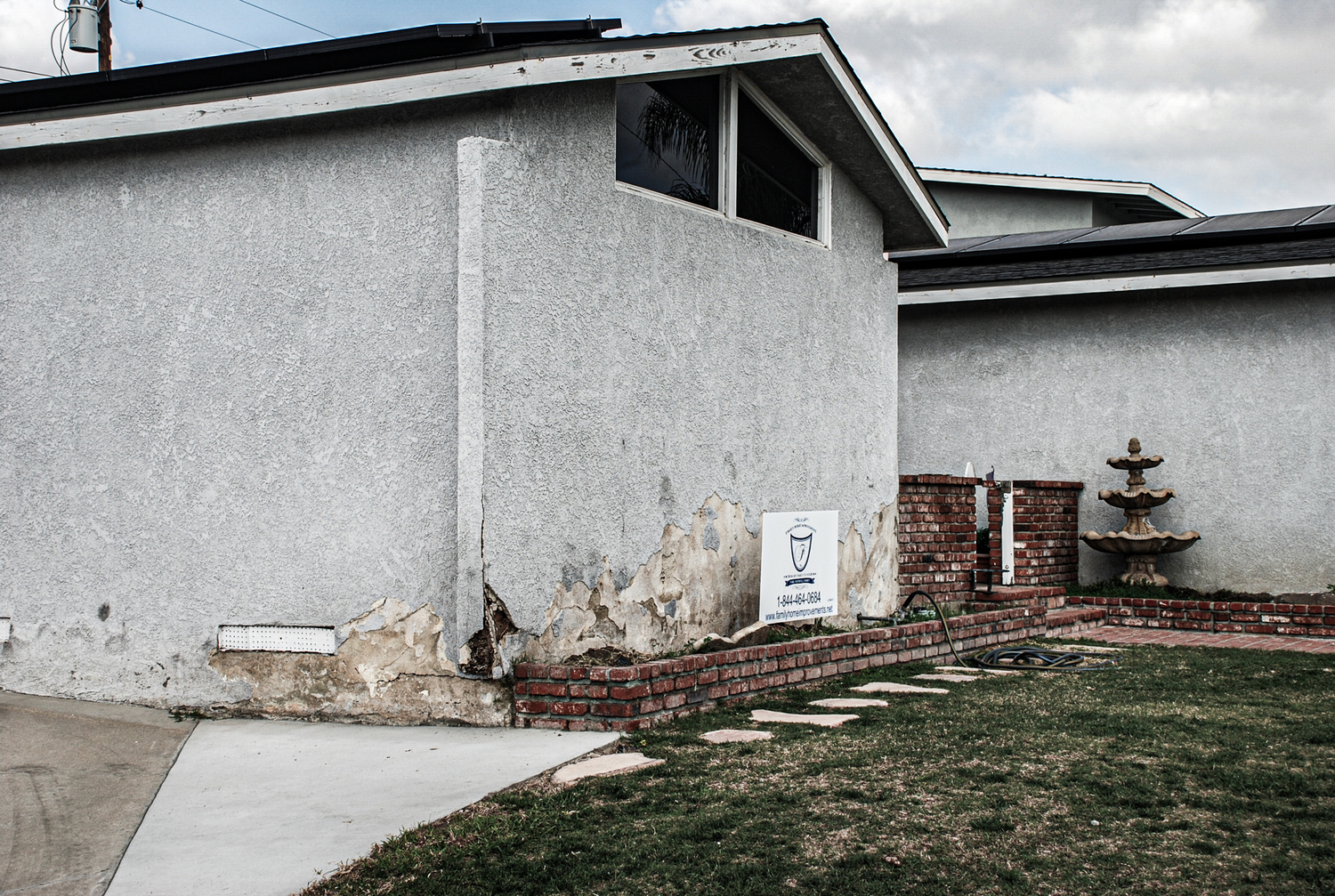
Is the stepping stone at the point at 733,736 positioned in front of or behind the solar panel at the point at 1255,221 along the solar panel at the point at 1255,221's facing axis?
in front

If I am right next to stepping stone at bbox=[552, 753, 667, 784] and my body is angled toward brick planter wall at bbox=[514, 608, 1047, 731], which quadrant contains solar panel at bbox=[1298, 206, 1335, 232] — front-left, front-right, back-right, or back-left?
front-right

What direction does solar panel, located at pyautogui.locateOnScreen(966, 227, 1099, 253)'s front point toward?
toward the camera

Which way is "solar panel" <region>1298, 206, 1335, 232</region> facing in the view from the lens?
facing the viewer

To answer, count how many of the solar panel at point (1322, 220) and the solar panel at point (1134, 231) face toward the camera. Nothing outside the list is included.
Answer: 2

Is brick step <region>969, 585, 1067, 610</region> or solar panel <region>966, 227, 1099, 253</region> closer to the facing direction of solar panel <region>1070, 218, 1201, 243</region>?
the brick step

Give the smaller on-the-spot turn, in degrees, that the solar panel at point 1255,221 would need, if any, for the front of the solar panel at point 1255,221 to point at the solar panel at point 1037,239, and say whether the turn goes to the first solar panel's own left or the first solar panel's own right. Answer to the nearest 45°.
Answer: approximately 90° to the first solar panel's own right

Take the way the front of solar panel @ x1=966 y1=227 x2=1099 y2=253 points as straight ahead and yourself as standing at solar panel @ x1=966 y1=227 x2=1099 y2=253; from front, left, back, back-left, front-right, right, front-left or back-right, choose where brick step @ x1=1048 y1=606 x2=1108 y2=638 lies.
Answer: front

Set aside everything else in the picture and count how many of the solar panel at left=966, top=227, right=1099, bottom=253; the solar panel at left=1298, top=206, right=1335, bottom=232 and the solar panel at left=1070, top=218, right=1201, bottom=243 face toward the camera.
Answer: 3

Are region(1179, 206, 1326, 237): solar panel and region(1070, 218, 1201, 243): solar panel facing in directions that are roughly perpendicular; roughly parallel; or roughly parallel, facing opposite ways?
roughly parallel

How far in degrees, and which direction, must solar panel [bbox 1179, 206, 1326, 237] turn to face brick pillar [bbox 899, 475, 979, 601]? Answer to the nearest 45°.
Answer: approximately 45° to its right

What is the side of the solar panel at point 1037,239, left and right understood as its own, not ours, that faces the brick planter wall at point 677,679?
front

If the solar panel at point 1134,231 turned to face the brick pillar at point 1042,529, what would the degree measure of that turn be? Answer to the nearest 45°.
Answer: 0° — it already faces it
